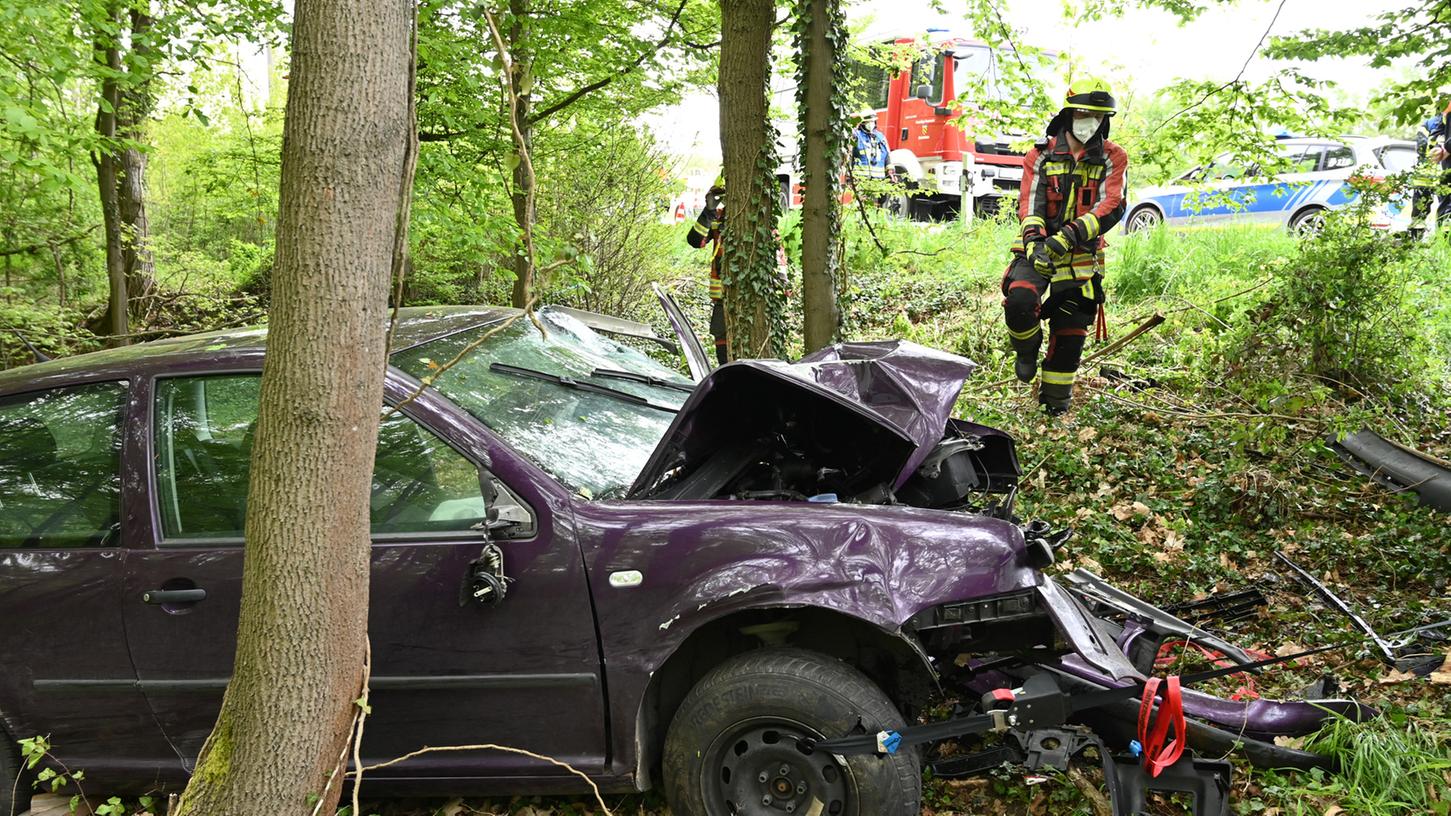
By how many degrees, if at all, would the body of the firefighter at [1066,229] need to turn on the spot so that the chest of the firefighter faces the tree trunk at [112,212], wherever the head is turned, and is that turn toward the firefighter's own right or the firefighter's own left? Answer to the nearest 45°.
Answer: approximately 90° to the firefighter's own right

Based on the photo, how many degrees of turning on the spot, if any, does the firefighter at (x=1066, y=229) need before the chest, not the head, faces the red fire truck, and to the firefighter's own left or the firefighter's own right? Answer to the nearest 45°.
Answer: approximately 180°

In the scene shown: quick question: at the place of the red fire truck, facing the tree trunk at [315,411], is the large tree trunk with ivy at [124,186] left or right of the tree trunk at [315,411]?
right

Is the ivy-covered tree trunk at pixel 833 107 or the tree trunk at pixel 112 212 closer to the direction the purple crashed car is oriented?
the ivy-covered tree trunk

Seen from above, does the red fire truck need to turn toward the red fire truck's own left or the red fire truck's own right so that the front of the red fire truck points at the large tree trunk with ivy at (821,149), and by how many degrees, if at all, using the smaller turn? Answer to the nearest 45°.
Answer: approximately 45° to the red fire truck's own right

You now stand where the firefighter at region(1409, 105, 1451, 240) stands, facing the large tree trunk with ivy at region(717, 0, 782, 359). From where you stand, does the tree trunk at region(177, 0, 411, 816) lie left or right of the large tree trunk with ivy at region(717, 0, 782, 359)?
left

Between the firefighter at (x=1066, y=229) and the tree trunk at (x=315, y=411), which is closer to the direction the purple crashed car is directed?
the firefighter

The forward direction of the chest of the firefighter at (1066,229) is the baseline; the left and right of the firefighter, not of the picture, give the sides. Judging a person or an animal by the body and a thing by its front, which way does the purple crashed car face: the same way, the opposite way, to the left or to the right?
to the left

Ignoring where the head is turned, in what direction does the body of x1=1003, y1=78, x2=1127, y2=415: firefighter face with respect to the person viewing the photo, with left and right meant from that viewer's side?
facing the viewer

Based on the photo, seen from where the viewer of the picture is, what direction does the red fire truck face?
facing the viewer and to the right of the viewer

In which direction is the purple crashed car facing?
to the viewer's right
